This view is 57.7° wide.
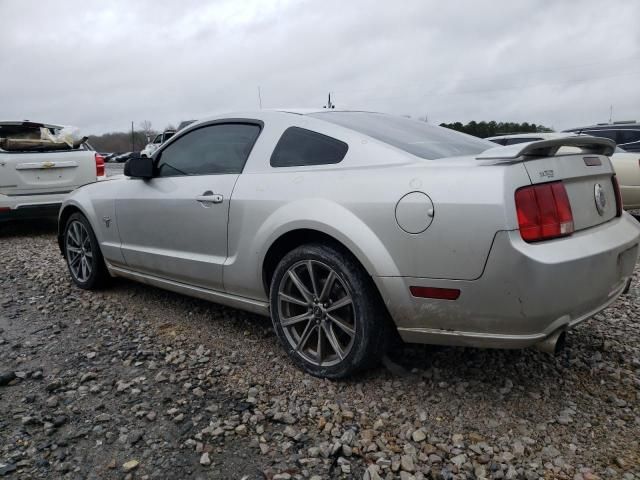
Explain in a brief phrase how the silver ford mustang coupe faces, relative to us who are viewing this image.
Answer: facing away from the viewer and to the left of the viewer

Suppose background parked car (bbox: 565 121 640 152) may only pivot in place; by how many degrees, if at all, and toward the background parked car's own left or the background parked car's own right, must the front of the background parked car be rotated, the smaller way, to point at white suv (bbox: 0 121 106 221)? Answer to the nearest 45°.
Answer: approximately 45° to the background parked car's own left

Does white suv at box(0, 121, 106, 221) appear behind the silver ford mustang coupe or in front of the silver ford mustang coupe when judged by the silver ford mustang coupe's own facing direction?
in front

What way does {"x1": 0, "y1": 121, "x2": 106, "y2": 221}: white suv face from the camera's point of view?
away from the camera

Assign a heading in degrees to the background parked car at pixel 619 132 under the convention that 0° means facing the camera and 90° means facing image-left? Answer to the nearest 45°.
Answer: approximately 90°

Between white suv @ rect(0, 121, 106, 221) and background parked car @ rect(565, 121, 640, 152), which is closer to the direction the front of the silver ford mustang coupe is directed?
the white suv

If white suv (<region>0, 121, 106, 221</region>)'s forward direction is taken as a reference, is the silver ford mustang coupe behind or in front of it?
behind

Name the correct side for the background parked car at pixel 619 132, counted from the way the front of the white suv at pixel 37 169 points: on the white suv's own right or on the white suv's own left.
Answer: on the white suv's own right
